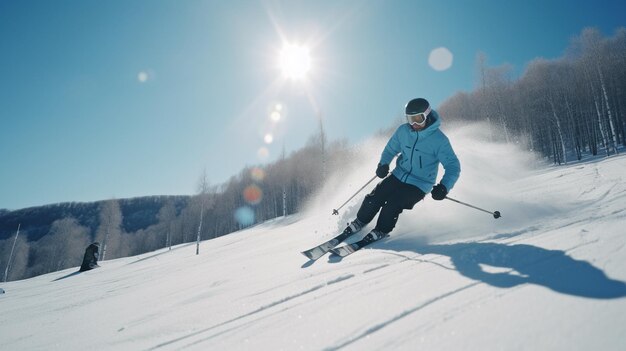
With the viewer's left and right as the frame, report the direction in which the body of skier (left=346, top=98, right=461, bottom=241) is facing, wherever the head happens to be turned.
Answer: facing the viewer and to the left of the viewer
